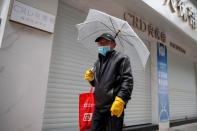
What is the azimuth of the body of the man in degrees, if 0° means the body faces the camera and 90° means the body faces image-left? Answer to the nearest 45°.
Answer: approximately 45°

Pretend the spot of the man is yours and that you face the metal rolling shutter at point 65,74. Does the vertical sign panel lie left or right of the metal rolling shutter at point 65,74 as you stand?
right

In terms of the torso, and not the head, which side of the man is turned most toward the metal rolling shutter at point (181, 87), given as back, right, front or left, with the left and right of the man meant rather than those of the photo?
back

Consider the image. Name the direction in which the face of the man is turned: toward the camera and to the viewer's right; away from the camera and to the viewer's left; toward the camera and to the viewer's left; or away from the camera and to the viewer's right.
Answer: toward the camera and to the viewer's left

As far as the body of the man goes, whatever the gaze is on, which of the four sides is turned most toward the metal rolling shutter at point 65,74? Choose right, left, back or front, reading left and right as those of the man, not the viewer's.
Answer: right

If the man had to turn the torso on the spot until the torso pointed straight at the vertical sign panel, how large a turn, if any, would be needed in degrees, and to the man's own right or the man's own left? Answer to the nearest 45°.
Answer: approximately 135° to the man's own right
